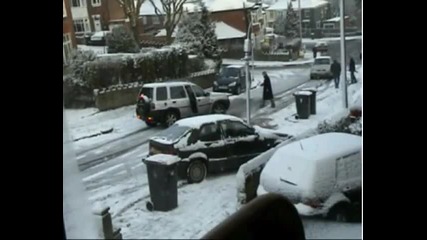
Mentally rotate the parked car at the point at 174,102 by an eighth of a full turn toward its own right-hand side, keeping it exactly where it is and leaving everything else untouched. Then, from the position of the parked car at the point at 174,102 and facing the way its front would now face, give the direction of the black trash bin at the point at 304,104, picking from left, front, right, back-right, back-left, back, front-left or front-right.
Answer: front

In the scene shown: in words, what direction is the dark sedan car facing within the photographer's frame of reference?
facing away from the viewer and to the right of the viewer

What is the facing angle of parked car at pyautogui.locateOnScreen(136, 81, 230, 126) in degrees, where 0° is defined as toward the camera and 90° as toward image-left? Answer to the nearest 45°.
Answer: approximately 225°

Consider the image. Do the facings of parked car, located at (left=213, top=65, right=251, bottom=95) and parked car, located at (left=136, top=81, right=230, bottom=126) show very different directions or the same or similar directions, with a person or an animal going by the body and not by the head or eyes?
very different directions

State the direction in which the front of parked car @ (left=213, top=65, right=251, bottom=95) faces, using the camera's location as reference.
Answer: facing the viewer and to the left of the viewer

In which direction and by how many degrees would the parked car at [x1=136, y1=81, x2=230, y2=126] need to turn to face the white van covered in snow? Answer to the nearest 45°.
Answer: approximately 45° to its right

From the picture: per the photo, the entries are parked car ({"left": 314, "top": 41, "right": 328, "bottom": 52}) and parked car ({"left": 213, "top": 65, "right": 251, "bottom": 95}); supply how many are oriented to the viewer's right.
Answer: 0
